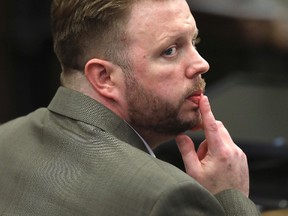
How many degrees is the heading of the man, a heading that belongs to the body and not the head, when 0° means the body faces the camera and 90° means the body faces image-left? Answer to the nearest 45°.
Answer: approximately 225°
